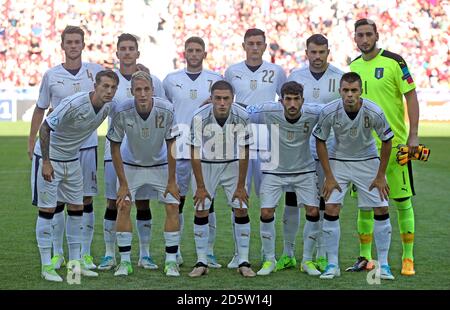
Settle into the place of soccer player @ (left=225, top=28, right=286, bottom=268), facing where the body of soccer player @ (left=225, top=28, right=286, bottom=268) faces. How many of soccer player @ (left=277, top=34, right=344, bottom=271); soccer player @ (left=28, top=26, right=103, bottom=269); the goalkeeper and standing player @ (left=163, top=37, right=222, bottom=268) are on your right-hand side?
2

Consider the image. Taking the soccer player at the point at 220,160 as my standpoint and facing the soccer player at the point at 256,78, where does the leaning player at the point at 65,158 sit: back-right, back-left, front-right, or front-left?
back-left

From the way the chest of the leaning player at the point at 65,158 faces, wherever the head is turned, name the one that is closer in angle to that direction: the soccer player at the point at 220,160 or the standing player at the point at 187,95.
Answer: the soccer player

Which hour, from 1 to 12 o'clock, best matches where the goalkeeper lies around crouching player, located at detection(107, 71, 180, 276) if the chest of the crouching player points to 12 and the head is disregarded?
The goalkeeper is roughly at 9 o'clock from the crouching player.

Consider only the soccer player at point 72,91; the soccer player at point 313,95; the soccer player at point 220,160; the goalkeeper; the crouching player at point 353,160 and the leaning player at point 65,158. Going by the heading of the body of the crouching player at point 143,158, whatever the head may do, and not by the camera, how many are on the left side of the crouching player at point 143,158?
4

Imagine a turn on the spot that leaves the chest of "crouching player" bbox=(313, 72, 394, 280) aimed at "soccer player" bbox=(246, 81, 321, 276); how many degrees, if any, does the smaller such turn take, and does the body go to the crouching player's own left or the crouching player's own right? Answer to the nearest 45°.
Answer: approximately 90° to the crouching player's own right
